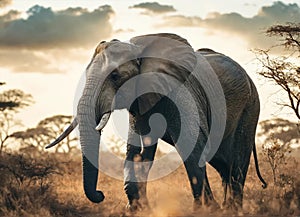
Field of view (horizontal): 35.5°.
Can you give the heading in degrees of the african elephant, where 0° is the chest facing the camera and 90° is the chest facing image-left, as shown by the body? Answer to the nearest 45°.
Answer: approximately 45°
